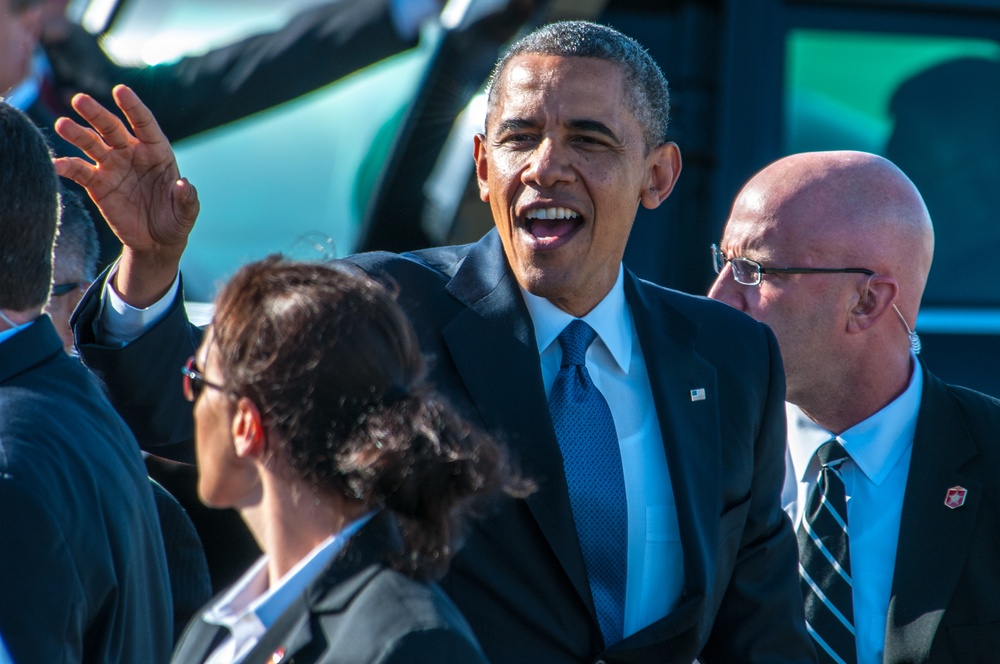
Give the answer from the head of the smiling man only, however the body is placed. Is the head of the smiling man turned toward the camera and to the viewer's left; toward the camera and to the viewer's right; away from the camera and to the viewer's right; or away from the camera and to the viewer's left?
toward the camera and to the viewer's left

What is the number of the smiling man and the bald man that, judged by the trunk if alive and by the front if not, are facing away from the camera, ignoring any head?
0

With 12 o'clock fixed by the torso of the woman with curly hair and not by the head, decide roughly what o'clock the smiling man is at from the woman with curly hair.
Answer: The smiling man is roughly at 4 o'clock from the woman with curly hair.

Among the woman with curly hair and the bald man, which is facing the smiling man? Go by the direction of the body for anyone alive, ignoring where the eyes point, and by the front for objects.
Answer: the bald man

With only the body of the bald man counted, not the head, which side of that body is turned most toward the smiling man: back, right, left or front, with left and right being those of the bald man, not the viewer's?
front

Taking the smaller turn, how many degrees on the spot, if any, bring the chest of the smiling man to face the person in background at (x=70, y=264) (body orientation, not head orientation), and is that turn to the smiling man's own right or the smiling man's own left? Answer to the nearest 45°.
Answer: approximately 90° to the smiling man's own right

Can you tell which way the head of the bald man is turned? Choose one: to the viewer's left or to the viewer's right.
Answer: to the viewer's left

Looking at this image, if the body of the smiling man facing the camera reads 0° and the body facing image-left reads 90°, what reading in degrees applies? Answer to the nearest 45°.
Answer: approximately 45°

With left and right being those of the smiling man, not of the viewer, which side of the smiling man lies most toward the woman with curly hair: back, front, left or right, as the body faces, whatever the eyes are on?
front

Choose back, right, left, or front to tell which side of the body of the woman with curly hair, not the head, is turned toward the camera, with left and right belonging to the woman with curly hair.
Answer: left

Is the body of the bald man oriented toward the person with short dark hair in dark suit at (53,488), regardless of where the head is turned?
yes

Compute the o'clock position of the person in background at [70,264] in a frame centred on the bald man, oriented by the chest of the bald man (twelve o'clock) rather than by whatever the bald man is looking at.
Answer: The person in background is roughly at 1 o'clock from the bald man.
